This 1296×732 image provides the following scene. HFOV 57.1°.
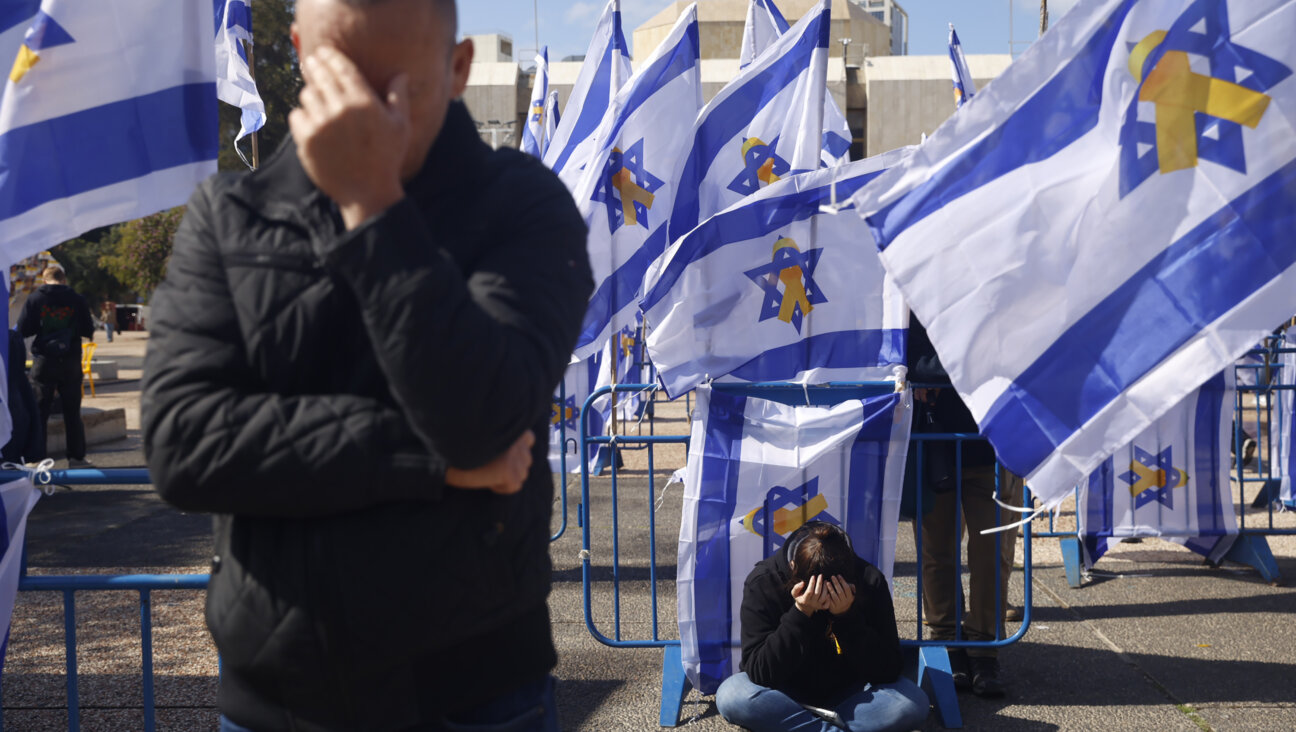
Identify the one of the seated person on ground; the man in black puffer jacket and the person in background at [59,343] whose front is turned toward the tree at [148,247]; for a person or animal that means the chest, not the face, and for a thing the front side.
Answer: the person in background

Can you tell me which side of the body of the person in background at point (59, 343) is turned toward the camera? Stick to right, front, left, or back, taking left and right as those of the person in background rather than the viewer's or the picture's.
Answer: back

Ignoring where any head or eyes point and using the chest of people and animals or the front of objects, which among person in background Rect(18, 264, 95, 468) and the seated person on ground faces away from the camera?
the person in background

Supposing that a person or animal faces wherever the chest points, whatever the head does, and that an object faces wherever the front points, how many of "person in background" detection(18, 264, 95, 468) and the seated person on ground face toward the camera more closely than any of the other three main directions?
1

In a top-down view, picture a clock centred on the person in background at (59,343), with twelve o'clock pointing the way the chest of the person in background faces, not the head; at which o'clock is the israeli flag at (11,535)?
The israeli flag is roughly at 6 o'clock from the person in background.

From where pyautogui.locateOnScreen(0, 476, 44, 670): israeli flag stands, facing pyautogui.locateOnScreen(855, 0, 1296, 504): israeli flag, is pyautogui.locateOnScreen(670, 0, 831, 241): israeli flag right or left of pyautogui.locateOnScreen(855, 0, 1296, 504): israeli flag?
left
